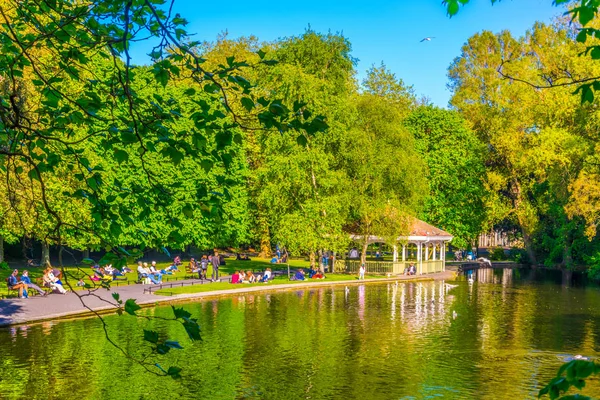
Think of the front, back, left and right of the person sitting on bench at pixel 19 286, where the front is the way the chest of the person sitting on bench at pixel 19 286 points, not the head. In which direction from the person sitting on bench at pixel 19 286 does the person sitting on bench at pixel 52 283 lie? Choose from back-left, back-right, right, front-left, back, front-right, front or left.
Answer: left

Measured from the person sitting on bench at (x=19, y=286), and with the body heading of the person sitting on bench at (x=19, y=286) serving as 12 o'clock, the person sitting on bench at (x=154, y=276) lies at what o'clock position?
the person sitting on bench at (x=154, y=276) is roughly at 9 o'clock from the person sitting on bench at (x=19, y=286).

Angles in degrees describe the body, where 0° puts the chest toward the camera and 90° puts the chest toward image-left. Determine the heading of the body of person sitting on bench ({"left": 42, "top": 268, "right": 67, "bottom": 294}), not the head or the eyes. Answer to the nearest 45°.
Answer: approximately 315°

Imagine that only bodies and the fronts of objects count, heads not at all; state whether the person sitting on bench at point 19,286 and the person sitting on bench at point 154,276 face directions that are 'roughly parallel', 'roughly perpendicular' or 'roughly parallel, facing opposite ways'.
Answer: roughly parallel

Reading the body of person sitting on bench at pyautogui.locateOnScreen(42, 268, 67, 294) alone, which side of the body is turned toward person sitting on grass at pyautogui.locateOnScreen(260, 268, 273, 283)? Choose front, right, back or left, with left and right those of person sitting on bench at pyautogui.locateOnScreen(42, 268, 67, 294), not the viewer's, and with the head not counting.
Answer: left

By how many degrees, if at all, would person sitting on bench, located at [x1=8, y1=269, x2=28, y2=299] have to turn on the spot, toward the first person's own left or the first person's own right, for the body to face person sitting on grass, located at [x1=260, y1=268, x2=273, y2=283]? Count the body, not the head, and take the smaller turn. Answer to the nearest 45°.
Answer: approximately 90° to the first person's own left

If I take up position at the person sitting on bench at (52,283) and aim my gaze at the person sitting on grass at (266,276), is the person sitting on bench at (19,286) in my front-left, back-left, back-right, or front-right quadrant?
back-right

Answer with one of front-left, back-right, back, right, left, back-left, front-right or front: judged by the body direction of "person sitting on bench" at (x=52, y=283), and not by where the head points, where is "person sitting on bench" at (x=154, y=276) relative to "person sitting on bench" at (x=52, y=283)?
left

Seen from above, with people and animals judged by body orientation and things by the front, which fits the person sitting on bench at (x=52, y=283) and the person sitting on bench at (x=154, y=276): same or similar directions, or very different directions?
same or similar directions

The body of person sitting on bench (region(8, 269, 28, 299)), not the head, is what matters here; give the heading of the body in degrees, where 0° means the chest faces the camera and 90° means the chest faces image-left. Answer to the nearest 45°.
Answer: approximately 315°

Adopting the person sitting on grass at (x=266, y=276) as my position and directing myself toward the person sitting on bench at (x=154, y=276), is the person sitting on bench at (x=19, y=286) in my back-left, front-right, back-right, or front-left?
front-left

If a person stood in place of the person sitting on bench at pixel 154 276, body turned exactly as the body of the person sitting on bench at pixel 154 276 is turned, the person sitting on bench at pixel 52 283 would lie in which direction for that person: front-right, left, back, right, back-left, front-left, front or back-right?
right
